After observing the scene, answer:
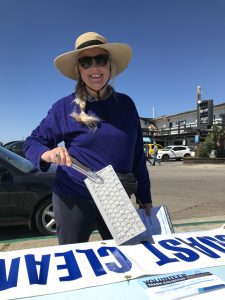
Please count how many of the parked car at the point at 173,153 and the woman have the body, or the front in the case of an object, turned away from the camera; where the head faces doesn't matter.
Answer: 0

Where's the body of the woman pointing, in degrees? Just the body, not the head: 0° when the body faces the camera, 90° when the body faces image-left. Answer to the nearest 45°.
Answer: approximately 0°

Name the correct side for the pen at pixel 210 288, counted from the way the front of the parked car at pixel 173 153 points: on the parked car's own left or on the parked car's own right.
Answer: on the parked car's own left

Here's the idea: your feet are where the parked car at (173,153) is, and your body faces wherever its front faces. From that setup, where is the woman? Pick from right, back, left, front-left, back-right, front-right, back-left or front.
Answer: front-left

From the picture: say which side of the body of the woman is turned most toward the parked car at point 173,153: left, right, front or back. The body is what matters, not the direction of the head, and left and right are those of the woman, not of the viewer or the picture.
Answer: back
